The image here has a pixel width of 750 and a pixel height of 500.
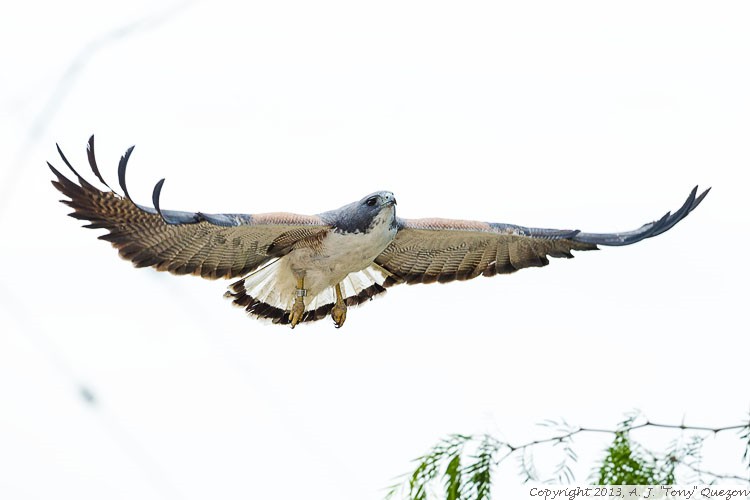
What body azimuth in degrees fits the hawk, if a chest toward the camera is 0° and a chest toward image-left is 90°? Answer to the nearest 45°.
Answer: approximately 315°
